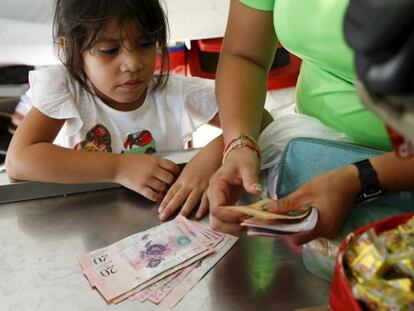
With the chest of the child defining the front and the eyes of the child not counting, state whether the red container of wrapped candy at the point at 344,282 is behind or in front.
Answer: in front

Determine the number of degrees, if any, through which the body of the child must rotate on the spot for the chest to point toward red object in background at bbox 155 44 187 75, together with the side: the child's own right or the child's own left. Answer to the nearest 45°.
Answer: approximately 180°

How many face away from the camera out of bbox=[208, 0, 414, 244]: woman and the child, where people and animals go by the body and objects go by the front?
0

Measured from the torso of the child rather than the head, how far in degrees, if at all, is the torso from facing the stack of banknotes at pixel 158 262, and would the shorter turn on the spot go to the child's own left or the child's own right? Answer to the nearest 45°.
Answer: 0° — they already face it

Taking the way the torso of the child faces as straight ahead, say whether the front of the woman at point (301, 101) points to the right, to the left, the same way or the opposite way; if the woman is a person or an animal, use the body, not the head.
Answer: to the right

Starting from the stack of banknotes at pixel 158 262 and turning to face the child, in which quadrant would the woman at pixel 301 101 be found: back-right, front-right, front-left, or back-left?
front-right

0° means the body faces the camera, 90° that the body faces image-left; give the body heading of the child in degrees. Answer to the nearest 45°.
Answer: approximately 0°

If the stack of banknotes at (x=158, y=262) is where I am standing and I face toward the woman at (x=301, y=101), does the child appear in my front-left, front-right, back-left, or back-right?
front-left
